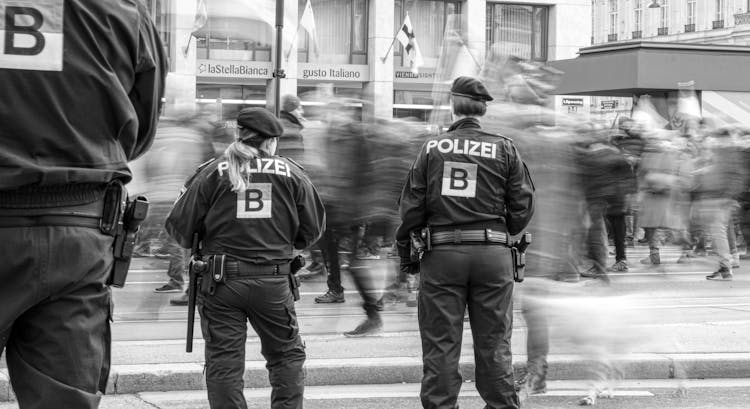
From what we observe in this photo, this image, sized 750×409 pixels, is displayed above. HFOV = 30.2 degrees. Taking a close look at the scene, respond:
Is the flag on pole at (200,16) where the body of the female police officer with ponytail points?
yes

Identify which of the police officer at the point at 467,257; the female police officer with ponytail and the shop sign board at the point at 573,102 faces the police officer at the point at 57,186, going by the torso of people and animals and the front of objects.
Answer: the shop sign board

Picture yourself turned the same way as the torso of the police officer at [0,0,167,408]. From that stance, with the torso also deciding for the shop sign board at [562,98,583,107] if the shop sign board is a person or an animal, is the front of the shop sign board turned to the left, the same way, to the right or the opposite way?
the opposite way

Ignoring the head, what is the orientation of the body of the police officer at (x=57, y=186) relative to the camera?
away from the camera

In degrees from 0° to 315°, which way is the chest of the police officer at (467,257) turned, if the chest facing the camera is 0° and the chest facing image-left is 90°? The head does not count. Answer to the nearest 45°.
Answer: approximately 180°

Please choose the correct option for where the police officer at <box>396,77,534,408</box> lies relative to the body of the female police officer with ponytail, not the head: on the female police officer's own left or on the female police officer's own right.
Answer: on the female police officer's own right

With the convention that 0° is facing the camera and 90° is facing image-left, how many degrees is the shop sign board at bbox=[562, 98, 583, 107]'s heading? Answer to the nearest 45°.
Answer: approximately 0°

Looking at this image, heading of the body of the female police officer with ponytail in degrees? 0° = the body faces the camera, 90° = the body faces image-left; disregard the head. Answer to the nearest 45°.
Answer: approximately 180°

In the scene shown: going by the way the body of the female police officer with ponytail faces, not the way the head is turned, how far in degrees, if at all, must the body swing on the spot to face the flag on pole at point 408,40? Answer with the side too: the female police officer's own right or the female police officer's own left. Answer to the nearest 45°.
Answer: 0° — they already face it

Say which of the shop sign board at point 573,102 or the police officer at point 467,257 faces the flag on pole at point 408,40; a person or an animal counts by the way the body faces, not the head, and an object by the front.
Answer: the police officer

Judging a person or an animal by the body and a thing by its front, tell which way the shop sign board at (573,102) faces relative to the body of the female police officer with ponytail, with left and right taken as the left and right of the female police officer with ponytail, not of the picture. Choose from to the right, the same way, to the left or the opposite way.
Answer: the opposite way

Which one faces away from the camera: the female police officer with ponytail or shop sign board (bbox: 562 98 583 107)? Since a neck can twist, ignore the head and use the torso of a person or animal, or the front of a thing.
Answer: the female police officer with ponytail
